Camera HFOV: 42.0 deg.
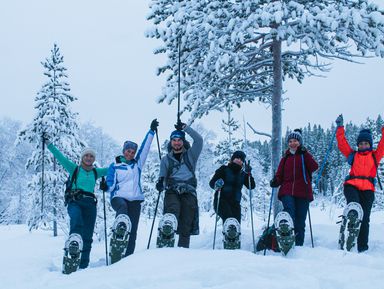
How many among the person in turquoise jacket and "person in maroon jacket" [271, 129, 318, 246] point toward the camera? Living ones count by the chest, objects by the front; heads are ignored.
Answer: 2

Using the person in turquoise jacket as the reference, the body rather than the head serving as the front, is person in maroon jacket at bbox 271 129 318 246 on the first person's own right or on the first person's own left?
on the first person's own left

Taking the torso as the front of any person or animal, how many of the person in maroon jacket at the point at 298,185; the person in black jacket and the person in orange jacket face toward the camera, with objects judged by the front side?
3

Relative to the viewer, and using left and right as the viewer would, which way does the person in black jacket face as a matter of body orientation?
facing the viewer

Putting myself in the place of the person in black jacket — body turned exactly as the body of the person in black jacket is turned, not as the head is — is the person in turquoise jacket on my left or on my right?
on my right

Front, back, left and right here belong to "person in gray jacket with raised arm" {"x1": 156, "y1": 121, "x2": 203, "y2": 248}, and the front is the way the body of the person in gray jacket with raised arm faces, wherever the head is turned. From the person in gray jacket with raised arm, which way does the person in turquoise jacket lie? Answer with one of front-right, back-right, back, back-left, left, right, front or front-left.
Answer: right

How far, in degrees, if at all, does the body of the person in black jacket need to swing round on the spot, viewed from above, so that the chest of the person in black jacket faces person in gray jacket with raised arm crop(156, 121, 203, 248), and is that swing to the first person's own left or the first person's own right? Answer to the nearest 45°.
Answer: approximately 45° to the first person's own right

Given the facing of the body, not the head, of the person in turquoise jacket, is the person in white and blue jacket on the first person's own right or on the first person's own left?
on the first person's own left

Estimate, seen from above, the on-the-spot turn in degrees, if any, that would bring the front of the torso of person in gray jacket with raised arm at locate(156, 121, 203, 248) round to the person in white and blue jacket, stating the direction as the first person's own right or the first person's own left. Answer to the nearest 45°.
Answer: approximately 90° to the first person's own right
